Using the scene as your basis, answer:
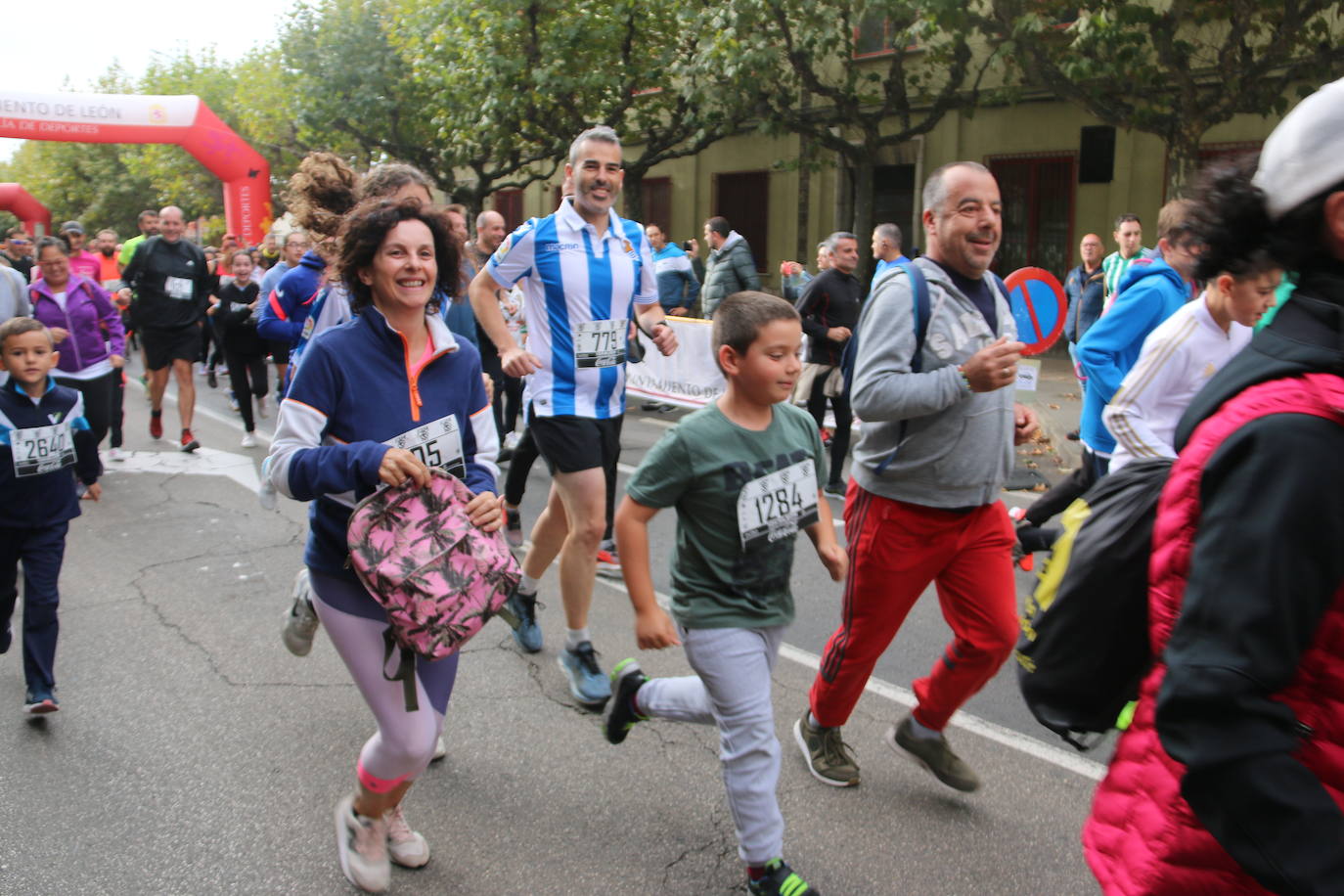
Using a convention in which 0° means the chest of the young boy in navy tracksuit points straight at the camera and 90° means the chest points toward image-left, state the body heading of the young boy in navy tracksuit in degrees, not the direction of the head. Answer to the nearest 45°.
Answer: approximately 0°

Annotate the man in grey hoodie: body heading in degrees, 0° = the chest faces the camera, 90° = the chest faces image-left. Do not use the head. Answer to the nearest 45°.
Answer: approximately 315°

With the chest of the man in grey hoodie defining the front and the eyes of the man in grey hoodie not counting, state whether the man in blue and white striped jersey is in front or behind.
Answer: behind

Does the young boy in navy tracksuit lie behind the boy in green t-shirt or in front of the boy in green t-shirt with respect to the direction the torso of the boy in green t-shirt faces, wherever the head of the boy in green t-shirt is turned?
behind

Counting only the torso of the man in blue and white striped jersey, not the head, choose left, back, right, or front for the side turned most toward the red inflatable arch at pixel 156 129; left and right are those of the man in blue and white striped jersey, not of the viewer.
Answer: back

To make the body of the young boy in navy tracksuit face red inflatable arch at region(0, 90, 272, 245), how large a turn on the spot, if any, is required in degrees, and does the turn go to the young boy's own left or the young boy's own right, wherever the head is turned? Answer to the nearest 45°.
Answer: approximately 180°
